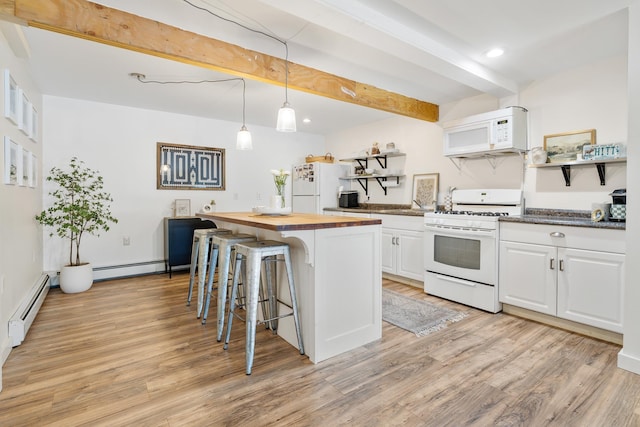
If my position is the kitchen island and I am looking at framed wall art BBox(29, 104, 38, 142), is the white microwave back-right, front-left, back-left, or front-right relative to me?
back-right

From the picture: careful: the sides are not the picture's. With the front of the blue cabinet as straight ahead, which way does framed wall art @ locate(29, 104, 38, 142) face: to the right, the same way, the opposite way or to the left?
to the left

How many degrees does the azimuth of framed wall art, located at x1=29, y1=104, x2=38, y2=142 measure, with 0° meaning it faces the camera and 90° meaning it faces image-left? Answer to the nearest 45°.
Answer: approximately 270°

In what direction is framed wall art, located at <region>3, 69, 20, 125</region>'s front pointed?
to the viewer's right

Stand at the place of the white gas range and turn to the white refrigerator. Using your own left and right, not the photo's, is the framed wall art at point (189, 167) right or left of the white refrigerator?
left

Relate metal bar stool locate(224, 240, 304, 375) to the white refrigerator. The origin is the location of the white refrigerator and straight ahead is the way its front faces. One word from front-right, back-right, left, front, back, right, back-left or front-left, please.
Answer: front-left

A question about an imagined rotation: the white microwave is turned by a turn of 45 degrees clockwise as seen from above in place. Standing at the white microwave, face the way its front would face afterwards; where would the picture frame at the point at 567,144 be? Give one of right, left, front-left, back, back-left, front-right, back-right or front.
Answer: back

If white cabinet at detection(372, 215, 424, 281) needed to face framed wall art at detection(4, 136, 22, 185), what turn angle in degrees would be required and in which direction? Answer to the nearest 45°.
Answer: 0° — it already faces it

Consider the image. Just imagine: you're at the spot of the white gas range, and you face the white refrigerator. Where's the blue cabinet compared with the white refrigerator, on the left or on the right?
left

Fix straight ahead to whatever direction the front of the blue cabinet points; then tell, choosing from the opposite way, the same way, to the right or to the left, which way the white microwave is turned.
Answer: to the right

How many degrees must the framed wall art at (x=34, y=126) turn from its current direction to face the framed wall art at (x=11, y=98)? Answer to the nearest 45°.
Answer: approximately 90° to its right

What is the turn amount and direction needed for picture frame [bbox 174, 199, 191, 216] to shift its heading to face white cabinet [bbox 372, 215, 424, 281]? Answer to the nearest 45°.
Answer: approximately 45° to its left

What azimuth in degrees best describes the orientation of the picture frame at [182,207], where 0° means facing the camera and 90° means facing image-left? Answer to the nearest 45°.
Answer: approximately 0°
